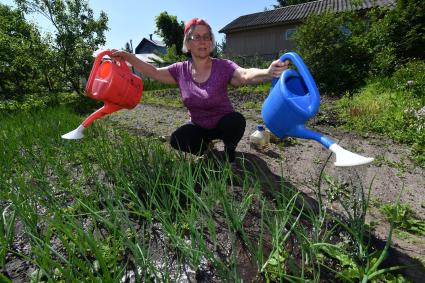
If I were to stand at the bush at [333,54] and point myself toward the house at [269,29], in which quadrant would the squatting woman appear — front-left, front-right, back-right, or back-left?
back-left

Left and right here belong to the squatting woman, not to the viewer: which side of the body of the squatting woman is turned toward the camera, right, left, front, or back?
front

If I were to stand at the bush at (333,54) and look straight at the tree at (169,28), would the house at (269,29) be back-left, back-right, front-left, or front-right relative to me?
front-right

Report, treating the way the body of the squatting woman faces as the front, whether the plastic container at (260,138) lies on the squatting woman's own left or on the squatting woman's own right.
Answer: on the squatting woman's own left

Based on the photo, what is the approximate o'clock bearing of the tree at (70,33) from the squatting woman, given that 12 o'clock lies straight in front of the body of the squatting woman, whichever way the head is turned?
The tree is roughly at 5 o'clock from the squatting woman.

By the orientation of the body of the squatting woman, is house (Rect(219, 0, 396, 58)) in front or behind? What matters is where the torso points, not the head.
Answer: behind

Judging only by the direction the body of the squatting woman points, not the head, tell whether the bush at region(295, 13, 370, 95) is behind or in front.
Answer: behind

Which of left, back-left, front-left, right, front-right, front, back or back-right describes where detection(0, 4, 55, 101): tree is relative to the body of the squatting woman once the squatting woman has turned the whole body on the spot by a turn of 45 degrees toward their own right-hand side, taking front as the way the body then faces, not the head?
right

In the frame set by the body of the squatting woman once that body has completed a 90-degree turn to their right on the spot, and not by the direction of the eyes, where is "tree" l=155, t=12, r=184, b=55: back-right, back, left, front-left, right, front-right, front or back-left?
right
